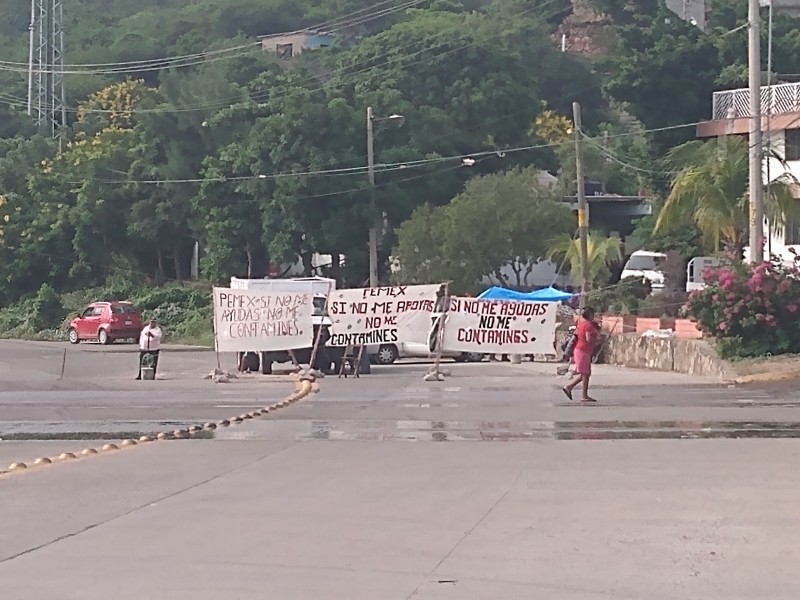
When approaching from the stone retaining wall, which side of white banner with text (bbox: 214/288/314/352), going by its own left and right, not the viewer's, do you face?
left

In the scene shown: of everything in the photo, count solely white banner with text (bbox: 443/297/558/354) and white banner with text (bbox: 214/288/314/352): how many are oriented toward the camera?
2

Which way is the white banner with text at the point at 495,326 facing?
toward the camera

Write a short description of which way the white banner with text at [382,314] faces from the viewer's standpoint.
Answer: facing the viewer

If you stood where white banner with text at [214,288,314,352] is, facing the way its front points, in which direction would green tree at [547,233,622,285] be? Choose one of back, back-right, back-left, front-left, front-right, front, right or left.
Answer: back-left

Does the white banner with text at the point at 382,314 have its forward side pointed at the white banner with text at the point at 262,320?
no

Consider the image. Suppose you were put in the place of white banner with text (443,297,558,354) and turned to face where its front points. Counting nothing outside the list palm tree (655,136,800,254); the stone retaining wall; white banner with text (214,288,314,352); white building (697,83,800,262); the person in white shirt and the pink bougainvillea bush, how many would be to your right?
2

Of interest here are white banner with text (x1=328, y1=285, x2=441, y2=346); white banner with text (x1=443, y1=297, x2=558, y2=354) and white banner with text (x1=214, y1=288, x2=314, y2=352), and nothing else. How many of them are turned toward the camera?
3

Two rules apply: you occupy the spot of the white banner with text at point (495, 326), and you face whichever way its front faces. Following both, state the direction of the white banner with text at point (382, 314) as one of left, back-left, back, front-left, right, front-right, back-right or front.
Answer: right

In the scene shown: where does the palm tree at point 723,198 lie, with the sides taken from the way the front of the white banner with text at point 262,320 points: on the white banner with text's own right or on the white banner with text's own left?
on the white banner with text's own left

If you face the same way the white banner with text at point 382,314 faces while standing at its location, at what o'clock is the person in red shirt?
The person in red shirt is roughly at 11 o'clock from the white banner with text.

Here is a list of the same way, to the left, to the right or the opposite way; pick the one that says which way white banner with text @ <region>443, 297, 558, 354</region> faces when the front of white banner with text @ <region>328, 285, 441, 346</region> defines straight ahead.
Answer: the same way

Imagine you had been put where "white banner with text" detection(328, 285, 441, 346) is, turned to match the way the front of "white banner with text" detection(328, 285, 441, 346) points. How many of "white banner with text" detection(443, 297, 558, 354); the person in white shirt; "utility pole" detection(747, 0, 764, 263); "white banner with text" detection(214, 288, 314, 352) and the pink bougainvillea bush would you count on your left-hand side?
3

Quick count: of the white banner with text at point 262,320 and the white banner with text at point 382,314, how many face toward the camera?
2

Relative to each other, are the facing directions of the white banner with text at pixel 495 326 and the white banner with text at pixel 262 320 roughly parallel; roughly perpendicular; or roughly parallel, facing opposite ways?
roughly parallel
